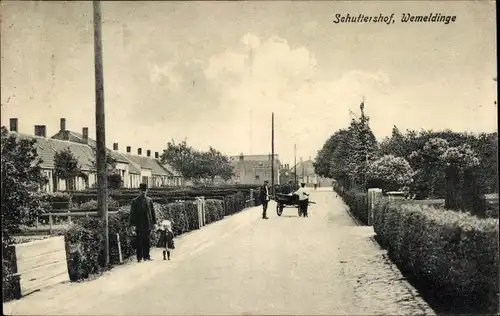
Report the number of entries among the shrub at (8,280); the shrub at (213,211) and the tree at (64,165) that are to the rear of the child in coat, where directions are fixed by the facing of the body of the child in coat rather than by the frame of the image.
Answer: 2

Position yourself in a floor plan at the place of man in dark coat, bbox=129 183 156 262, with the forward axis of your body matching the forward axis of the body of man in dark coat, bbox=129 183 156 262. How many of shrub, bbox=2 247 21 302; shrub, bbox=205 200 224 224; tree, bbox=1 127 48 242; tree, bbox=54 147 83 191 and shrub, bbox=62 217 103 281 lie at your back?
2

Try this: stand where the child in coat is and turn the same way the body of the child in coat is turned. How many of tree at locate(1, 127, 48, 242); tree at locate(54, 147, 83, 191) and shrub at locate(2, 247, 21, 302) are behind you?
1

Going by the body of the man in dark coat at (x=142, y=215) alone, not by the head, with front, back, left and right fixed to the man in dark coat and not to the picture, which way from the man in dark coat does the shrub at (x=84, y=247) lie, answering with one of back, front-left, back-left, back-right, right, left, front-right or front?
front-right

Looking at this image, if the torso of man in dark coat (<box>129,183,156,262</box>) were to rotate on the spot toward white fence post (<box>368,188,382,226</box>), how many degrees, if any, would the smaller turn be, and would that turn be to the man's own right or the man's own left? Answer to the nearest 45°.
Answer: approximately 135° to the man's own left

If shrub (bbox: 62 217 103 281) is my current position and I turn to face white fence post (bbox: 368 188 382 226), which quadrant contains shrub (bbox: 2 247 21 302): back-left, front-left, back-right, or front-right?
back-right

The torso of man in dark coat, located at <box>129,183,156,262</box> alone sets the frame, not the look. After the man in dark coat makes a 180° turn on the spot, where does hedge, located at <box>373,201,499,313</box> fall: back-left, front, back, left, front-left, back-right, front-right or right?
back-right

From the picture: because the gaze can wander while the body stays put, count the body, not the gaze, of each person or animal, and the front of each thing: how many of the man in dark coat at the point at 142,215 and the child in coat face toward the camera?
2

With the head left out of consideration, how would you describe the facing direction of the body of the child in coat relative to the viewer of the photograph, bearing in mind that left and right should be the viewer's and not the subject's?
facing the viewer

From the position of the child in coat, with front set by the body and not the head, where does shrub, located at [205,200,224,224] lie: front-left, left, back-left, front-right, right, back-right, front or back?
back

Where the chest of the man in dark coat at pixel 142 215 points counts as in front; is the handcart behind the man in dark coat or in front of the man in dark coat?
behind

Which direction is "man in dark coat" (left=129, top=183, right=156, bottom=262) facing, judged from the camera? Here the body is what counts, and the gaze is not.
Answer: toward the camera

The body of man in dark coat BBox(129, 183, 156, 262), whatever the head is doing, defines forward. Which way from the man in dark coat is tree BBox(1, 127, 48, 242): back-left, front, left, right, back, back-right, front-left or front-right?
front-right

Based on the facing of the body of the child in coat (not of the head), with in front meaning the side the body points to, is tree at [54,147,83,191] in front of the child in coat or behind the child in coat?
behind

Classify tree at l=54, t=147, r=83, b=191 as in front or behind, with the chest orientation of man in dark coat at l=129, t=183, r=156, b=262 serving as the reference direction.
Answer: behind

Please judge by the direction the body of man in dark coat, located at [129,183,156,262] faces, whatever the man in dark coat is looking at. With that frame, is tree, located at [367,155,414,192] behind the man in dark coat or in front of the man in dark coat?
behind

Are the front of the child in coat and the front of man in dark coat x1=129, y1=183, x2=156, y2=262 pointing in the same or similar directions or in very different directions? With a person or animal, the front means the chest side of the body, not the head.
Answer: same or similar directions

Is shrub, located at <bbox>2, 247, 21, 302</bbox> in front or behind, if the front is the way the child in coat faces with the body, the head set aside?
in front

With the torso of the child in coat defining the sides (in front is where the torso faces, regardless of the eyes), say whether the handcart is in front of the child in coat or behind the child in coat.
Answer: behind
